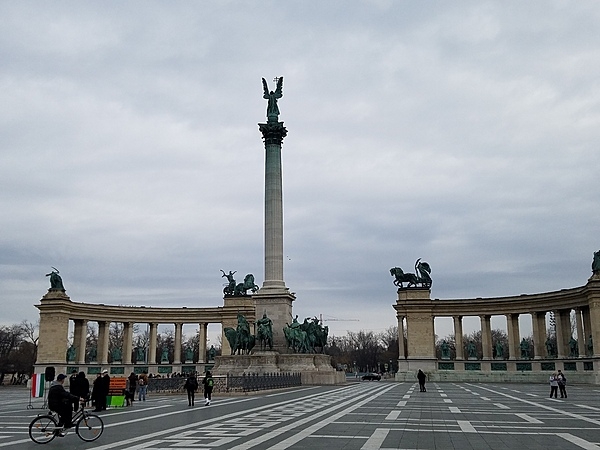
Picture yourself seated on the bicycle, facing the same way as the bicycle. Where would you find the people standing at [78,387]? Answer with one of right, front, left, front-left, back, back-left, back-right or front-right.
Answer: left

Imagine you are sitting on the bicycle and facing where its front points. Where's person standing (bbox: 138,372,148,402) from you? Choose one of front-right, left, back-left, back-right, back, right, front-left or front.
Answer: left

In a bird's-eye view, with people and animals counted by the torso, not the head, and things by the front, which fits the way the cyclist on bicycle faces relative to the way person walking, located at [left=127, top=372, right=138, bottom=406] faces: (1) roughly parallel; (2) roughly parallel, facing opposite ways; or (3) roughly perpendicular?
roughly perpendicular

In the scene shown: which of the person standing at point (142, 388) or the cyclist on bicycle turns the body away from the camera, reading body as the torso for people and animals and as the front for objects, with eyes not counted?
the person standing

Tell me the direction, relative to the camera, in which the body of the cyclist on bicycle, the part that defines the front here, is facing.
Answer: to the viewer's right

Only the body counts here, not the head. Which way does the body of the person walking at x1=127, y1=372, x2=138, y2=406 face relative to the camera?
away from the camera

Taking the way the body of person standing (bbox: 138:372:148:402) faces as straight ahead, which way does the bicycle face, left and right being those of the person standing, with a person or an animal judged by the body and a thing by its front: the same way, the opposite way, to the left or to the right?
to the right
